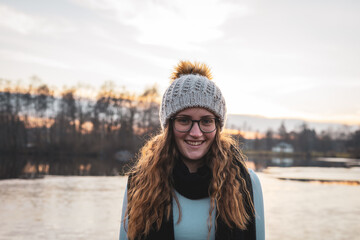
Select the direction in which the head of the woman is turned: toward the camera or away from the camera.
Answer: toward the camera

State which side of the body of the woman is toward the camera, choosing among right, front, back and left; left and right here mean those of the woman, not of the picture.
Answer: front
